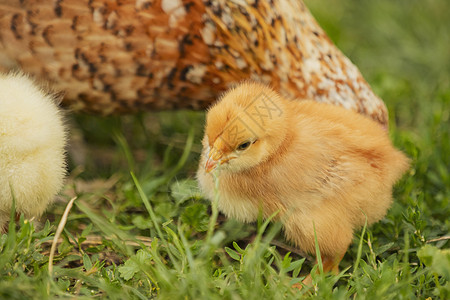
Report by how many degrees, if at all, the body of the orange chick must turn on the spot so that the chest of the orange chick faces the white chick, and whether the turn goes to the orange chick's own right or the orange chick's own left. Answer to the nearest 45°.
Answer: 0° — it already faces it

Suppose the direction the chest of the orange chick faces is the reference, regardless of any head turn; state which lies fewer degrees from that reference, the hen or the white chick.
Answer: the white chick
